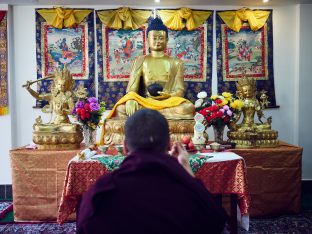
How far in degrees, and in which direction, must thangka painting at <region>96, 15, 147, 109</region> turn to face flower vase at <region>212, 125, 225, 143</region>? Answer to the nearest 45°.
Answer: approximately 45° to its left

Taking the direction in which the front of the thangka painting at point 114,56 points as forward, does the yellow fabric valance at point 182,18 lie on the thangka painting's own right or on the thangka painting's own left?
on the thangka painting's own left

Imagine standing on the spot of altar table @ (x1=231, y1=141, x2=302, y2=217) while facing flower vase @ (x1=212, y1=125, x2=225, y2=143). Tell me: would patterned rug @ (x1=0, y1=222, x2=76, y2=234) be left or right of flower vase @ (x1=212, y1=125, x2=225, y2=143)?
left

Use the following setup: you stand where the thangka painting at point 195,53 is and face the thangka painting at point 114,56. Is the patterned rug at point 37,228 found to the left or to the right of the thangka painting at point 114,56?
left

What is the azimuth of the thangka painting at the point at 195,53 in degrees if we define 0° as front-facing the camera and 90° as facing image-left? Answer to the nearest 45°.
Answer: approximately 0°

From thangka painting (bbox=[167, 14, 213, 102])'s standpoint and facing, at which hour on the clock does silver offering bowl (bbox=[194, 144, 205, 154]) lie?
The silver offering bowl is roughly at 12 o'clock from the thangka painting.

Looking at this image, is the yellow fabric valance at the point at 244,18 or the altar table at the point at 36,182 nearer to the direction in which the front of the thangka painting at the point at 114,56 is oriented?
the altar table

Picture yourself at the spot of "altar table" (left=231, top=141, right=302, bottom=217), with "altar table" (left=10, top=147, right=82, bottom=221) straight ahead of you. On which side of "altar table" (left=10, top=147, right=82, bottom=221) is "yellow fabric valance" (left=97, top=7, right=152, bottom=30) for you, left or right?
right

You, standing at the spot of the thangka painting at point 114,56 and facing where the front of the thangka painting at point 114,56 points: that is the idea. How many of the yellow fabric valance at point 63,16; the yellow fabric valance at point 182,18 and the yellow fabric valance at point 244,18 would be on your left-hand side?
2
